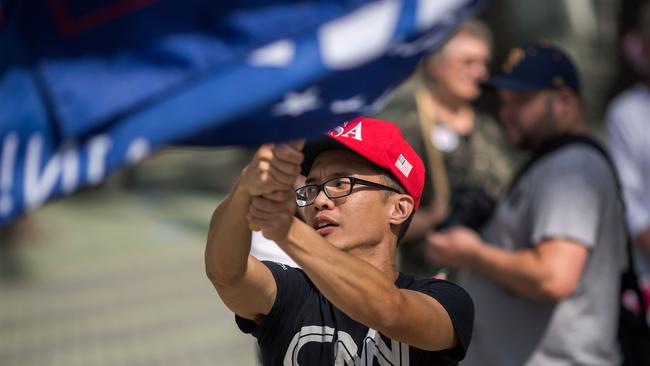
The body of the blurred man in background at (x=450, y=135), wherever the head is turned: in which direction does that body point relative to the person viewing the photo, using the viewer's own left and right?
facing the viewer and to the right of the viewer

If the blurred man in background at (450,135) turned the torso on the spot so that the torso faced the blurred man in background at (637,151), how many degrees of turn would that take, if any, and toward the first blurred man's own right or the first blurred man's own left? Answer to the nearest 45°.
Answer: approximately 45° to the first blurred man's own left

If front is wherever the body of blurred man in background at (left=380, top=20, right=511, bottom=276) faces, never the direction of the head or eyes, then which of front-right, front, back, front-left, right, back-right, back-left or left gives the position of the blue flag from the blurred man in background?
front-right

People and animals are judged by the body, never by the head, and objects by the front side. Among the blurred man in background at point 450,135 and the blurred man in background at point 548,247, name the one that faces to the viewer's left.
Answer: the blurred man in background at point 548,247

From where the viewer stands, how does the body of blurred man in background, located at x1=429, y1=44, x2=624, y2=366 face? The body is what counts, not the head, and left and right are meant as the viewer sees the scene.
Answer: facing to the left of the viewer

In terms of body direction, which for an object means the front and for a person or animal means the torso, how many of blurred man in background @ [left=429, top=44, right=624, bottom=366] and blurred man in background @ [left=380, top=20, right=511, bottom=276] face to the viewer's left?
1

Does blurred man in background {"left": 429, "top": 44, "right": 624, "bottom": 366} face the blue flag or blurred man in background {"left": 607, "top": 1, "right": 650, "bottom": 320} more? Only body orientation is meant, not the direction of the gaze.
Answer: the blue flag

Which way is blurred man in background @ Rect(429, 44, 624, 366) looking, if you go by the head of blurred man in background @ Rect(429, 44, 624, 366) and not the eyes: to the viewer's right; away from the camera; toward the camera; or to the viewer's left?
to the viewer's left
